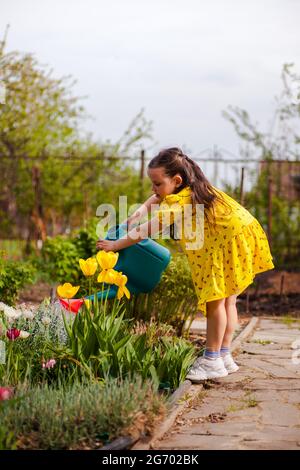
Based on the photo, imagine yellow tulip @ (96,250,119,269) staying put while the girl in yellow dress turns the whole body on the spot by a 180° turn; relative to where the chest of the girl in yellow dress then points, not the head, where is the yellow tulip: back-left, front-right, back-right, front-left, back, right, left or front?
back-right

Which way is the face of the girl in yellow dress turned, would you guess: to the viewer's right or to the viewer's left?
to the viewer's left

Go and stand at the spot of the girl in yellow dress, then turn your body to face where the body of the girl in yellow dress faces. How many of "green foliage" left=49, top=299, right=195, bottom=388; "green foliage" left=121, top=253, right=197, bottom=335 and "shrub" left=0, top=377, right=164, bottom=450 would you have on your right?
1

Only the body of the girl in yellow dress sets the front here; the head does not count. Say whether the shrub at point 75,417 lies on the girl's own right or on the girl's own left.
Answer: on the girl's own left

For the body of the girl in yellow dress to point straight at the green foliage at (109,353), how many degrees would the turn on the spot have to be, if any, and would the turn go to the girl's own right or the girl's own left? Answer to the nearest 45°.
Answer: approximately 45° to the girl's own left

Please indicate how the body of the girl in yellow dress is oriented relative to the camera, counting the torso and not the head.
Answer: to the viewer's left

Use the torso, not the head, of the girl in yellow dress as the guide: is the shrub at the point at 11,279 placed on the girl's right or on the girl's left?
on the girl's right

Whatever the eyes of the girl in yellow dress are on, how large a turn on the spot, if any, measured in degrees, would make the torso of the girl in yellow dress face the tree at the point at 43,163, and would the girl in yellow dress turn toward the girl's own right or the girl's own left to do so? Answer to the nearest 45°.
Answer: approximately 90° to the girl's own right

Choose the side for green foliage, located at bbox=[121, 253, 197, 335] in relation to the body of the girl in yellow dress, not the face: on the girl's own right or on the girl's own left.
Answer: on the girl's own right

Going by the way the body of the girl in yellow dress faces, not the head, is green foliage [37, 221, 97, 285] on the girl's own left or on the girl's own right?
on the girl's own right
